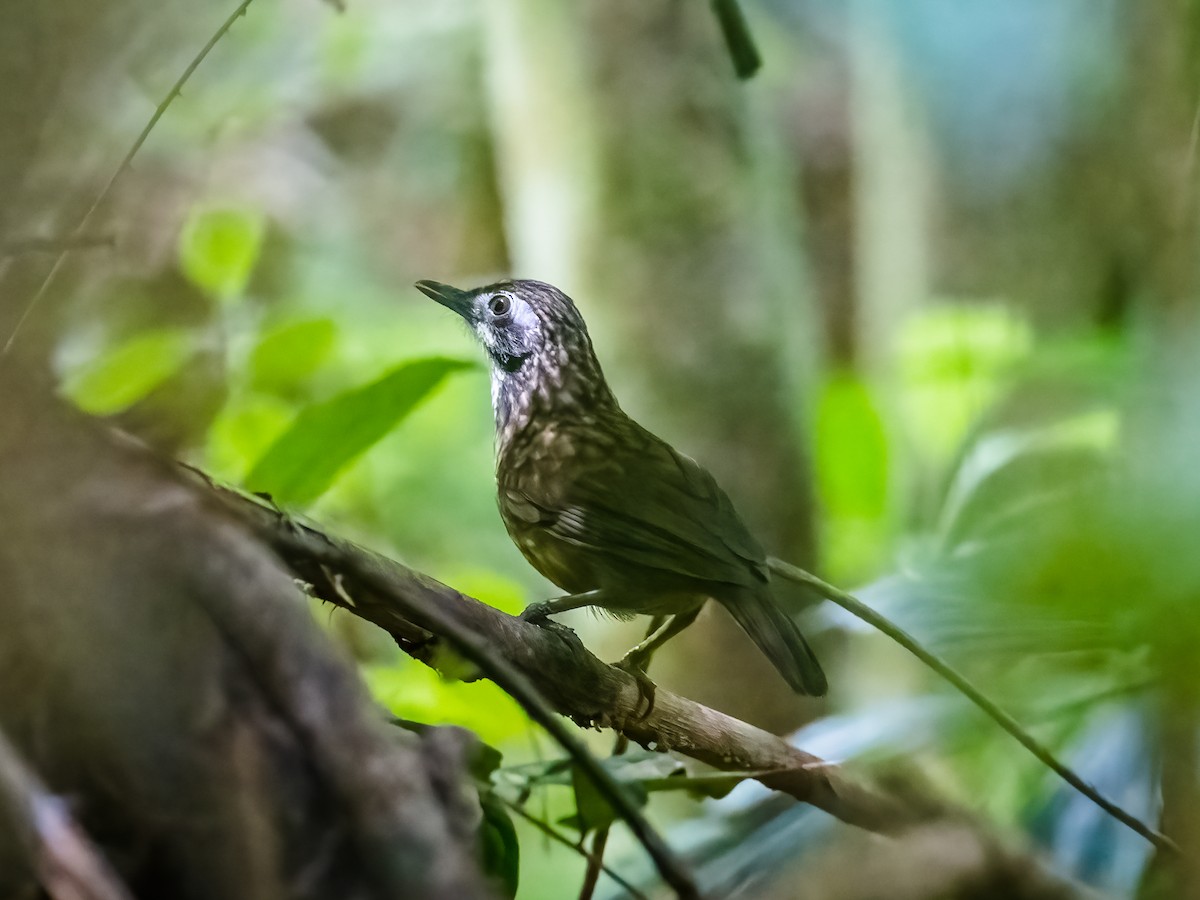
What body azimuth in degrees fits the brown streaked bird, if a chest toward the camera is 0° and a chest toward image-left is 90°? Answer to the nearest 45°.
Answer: approximately 90°

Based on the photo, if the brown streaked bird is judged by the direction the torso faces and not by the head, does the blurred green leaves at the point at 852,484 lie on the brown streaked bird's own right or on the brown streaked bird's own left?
on the brown streaked bird's own right
